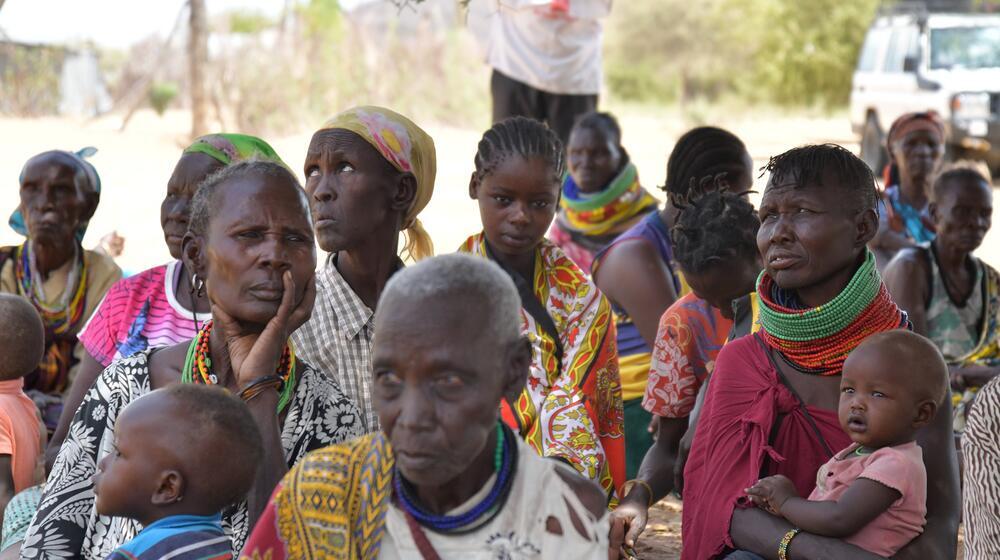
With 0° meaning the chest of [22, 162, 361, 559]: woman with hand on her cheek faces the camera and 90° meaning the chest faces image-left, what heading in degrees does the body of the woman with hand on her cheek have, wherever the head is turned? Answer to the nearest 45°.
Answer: approximately 315°

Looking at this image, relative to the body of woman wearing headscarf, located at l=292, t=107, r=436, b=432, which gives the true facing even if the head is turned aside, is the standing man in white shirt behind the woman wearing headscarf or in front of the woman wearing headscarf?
behind

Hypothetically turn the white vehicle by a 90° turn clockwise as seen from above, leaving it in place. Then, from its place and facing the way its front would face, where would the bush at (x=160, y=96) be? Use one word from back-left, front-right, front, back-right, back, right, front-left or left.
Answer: front-right

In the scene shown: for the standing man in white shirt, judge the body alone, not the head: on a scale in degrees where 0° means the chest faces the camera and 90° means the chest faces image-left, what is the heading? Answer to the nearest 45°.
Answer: approximately 0°

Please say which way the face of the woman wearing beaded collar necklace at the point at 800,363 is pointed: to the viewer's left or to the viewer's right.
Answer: to the viewer's left

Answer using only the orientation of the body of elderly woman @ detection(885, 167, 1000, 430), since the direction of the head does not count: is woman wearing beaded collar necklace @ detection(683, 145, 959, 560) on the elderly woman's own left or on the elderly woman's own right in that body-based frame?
on the elderly woman's own right

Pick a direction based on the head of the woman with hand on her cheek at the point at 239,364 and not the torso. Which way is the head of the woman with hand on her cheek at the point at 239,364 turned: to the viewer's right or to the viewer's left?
to the viewer's right

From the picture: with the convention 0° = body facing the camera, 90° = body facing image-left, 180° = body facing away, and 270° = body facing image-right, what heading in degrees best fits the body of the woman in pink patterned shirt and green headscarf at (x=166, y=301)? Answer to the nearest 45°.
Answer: approximately 45°
